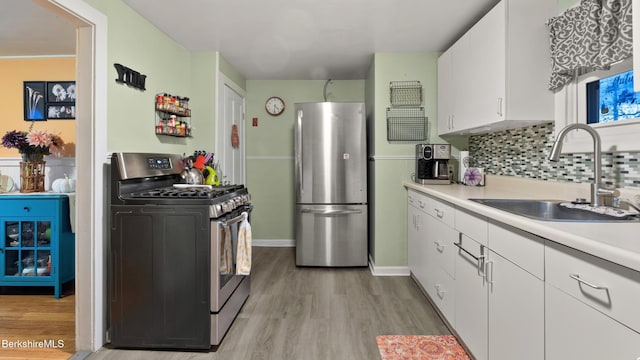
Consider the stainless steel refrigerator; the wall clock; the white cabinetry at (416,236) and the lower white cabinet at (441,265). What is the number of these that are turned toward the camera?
2

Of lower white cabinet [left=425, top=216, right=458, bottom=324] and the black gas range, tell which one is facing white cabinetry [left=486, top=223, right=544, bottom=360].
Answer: the black gas range

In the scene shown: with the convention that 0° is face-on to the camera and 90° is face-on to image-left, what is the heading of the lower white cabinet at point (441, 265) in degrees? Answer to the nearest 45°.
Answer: approximately 90°

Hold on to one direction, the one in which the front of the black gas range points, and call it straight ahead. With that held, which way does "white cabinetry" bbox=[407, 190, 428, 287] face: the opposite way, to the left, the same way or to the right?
the opposite way

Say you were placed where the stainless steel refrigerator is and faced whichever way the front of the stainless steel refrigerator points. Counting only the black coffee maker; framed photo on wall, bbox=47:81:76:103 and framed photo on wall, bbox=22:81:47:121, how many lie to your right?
2

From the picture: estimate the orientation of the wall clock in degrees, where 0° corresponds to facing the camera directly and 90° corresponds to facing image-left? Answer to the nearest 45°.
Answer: approximately 0°

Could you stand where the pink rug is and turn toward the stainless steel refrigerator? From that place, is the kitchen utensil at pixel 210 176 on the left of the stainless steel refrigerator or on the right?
left

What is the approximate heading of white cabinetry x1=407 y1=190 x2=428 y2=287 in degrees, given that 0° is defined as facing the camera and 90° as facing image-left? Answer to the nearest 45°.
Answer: approximately 90°
